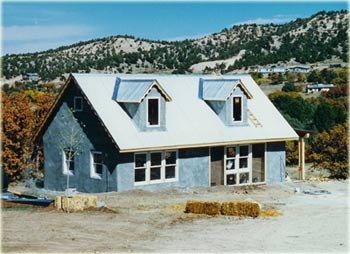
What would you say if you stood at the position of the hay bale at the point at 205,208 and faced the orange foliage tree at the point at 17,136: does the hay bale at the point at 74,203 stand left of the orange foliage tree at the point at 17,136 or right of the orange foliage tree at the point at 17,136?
left

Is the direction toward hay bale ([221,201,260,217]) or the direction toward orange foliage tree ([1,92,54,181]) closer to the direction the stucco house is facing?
the hay bale

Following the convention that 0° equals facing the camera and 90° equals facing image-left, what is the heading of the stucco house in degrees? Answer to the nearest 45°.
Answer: approximately 315°

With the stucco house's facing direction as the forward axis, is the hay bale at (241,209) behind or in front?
in front

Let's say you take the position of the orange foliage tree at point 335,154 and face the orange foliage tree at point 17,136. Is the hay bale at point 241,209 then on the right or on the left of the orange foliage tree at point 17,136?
left

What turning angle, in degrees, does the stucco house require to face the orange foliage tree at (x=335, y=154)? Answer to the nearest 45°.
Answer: approximately 90° to its left

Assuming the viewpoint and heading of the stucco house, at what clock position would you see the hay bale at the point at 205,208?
The hay bale is roughly at 1 o'clock from the stucco house.
